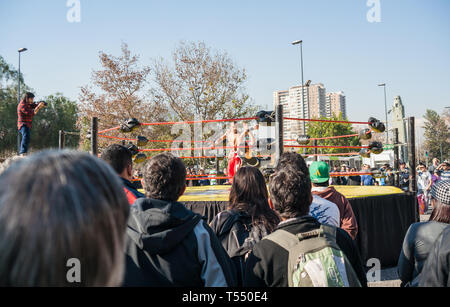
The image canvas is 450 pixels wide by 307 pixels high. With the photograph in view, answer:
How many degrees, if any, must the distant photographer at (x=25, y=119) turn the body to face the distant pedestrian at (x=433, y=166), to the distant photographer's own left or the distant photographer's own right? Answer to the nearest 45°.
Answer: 0° — they already face them

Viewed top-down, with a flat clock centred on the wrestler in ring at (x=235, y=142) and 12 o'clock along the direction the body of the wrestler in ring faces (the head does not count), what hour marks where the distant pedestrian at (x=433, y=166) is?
The distant pedestrian is roughly at 8 o'clock from the wrestler in ring.

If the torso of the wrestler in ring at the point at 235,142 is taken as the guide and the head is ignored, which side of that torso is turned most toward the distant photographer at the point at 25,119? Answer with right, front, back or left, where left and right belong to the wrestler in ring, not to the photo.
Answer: right

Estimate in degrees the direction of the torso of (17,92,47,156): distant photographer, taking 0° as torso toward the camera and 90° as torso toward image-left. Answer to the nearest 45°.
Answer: approximately 270°

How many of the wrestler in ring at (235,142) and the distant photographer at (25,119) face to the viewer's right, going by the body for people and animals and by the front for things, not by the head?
1

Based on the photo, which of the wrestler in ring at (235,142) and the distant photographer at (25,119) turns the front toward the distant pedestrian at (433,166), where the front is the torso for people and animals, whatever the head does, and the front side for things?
the distant photographer at (25,119)

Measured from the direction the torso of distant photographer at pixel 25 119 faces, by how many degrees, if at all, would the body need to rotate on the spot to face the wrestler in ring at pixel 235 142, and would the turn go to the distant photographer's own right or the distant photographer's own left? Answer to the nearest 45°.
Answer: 0° — they already face them

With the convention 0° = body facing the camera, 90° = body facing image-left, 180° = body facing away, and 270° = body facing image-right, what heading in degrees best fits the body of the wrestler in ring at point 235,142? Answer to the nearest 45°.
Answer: approximately 0°
